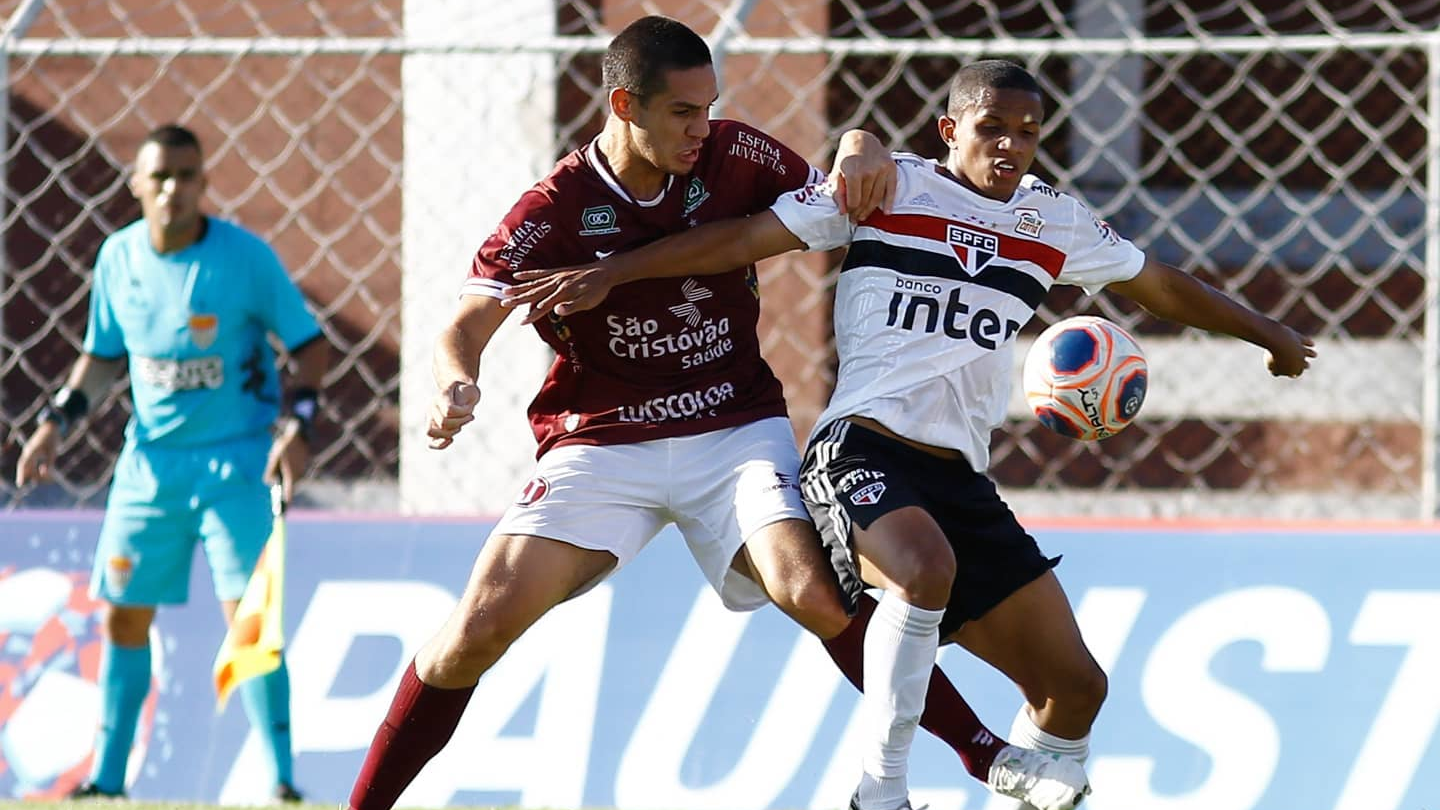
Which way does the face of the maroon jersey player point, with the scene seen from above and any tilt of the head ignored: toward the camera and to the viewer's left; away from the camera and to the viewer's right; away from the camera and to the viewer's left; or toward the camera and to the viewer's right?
toward the camera and to the viewer's right

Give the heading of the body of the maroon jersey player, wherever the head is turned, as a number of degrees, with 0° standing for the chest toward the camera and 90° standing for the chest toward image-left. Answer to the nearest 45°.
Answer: approximately 0°

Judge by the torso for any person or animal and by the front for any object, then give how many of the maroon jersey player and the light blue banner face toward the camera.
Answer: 2

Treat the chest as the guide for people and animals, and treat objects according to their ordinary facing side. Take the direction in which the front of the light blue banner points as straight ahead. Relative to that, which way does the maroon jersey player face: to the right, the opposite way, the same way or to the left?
the same way

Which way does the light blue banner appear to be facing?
toward the camera

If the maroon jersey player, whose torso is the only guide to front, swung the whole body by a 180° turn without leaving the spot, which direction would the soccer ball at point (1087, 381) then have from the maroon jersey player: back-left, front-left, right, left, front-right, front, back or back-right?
right
